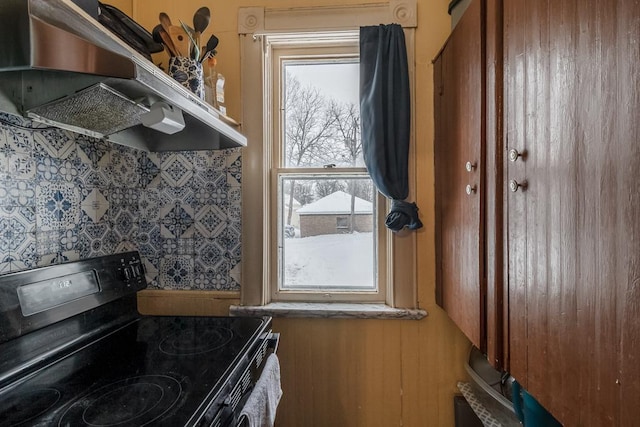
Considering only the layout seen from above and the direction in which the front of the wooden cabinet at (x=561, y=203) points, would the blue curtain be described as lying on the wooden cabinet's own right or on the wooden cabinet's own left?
on the wooden cabinet's own right

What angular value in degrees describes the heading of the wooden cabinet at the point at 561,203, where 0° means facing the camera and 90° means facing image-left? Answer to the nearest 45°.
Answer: approximately 45°

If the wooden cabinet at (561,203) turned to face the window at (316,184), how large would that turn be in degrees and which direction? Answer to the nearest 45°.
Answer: approximately 90° to its right
